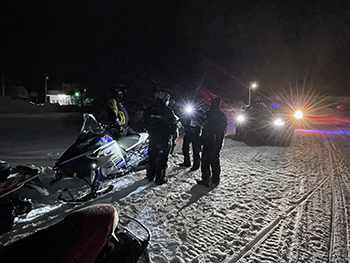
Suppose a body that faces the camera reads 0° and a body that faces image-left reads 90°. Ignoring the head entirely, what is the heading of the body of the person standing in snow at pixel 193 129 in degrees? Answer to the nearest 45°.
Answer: approximately 45°

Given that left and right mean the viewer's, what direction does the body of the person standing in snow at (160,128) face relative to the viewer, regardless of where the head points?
facing away from the viewer and to the right of the viewer

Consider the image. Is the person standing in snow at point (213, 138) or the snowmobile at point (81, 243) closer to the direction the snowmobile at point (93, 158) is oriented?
the snowmobile

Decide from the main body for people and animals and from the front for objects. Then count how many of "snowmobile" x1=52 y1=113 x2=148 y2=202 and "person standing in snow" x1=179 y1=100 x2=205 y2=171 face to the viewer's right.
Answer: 0

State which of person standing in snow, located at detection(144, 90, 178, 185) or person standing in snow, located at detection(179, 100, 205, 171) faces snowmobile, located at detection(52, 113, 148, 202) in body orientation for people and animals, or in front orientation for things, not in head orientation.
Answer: person standing in snow, located at detection(179, 100, 205, 171)

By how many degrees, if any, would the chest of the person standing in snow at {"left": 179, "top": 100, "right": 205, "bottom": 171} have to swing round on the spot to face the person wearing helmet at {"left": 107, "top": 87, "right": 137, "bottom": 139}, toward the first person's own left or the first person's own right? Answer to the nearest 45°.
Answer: approximately 90° to the first person's own right

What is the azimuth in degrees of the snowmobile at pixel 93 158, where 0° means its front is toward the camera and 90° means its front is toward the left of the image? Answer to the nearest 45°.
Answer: approximately 45°

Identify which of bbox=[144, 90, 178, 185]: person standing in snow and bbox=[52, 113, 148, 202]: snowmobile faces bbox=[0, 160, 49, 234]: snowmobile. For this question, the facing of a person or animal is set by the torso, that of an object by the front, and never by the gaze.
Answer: bbox=[52, 113, 148, 202]: snowmobile

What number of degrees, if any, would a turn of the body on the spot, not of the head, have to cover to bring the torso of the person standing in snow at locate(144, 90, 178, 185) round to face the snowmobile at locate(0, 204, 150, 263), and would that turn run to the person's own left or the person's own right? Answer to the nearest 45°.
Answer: approximately 135° to the person's own right

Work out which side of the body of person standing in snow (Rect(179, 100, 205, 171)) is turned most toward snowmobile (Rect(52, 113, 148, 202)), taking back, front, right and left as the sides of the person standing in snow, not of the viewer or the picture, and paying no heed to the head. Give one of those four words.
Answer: front
